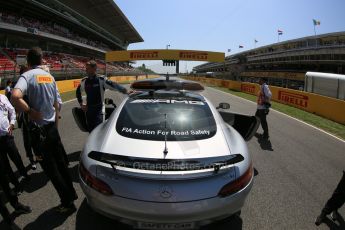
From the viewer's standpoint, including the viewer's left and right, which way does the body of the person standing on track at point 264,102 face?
facing to the left of the viewer

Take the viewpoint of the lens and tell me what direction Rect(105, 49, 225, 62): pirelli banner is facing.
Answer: facing the viewer

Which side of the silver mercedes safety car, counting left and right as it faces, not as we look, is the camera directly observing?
back

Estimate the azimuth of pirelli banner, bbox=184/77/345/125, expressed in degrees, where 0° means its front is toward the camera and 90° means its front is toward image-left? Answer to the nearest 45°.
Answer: approximately 45°

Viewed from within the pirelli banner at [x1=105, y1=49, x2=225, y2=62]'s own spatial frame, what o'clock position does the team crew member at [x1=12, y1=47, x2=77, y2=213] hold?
The team crew member is roughly at 12 o'clock from the pirelli banner.

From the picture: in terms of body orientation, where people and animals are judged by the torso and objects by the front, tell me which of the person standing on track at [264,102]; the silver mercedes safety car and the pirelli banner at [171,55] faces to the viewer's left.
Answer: the person standing on track

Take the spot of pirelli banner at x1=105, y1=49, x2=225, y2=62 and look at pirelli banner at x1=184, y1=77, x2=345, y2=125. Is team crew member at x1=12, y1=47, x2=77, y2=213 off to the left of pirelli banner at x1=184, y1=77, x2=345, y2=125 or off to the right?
right

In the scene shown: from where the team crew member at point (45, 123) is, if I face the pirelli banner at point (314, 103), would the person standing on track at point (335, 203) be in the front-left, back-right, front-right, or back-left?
front-right

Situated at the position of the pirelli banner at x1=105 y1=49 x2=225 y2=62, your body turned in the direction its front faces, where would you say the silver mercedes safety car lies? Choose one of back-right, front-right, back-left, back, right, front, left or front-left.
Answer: front

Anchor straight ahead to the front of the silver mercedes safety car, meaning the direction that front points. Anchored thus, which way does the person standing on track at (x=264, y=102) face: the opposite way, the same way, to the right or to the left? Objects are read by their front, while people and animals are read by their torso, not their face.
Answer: to the left

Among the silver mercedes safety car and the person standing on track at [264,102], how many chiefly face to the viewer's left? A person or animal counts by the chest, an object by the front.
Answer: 1

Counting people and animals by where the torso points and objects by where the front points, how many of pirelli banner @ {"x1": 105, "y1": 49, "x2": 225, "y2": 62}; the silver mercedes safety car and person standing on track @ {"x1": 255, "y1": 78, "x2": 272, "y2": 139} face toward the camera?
1

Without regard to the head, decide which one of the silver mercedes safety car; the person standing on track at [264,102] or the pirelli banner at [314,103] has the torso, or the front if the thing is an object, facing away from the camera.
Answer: the silver mercedes safety car

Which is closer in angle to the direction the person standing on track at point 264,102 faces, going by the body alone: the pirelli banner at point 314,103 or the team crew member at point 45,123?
the team crew member

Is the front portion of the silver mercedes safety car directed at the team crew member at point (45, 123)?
no

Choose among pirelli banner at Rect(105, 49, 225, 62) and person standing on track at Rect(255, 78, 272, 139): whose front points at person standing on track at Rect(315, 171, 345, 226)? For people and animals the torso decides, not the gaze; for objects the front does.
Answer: the pirelli banner

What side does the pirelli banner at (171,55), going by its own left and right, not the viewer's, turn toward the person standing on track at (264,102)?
front

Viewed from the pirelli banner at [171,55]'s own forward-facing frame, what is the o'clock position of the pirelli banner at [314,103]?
the pirelli banner at [314,103] is roughly at 11 o'clock from the pirelli banner at [171,55].

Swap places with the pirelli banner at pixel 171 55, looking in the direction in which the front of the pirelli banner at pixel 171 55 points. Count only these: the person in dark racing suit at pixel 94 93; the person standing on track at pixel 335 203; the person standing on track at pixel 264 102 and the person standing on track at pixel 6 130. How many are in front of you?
4

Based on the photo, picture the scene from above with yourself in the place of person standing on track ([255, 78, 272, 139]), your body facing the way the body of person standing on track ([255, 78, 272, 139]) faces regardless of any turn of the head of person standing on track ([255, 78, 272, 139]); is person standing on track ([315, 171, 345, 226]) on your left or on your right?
on your left
